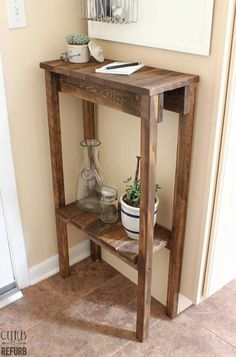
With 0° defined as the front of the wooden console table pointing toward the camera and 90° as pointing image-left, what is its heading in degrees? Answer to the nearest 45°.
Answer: approximately 45°
